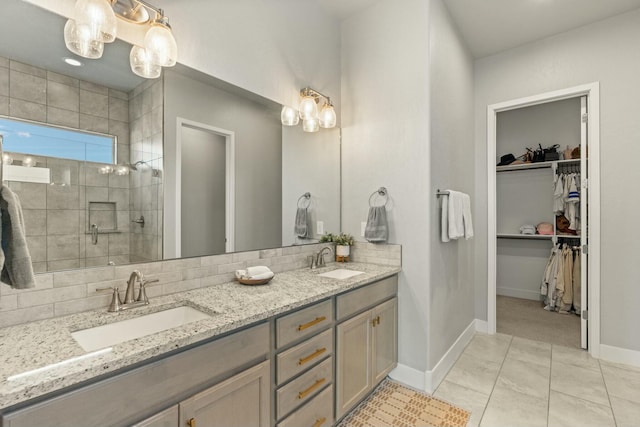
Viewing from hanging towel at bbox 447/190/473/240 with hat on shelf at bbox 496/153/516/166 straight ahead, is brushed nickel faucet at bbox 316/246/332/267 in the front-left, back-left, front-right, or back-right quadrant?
back-left

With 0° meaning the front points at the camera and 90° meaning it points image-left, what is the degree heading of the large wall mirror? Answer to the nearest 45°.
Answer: approximately 315°

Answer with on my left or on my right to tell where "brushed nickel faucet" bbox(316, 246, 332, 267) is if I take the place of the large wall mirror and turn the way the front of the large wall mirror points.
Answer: on my left

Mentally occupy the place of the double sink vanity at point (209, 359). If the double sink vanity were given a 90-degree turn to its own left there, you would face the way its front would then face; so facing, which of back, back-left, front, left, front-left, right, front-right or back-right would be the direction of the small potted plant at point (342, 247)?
front

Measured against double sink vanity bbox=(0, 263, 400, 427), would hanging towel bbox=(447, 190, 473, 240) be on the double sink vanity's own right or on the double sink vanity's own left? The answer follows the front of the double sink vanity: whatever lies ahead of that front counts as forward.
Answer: on the double sink vanity's own left

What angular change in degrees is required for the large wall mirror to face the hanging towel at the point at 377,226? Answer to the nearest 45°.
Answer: approximately 45° to its left

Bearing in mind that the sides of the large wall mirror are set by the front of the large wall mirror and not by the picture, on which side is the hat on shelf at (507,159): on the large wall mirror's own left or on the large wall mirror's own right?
on the large wall mirror's own left

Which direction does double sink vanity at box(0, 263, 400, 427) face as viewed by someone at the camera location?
facing the viewer and to the right of the viewer

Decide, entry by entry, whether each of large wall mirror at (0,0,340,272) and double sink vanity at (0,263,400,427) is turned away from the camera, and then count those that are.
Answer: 0
